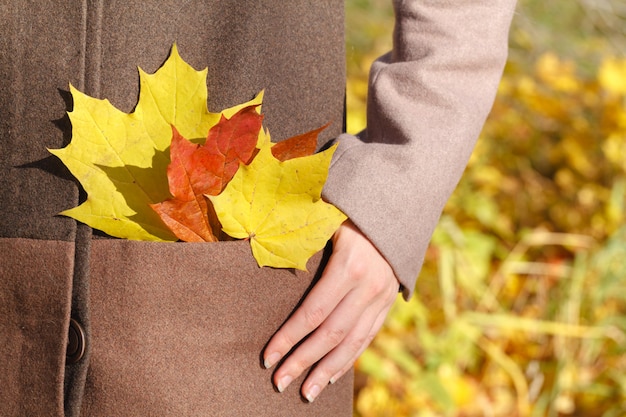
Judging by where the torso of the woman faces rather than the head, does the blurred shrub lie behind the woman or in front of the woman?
behind

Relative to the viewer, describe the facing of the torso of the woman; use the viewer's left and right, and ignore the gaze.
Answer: facing the viewer
